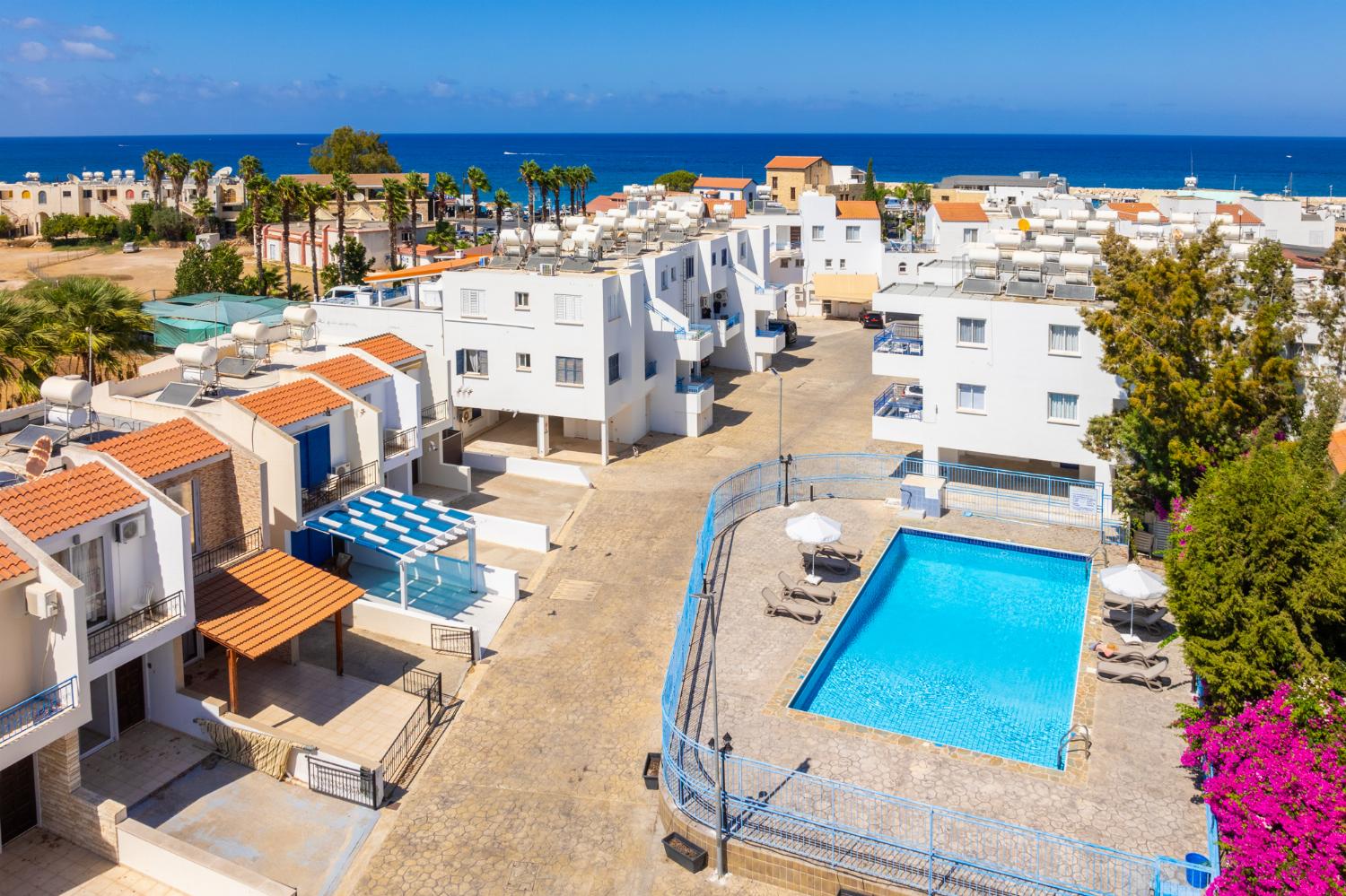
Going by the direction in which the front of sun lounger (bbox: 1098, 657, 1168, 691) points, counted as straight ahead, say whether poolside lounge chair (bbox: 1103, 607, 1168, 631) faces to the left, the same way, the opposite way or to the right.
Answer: the same way

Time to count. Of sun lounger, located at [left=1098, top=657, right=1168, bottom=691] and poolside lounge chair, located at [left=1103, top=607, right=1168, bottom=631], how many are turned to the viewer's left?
2

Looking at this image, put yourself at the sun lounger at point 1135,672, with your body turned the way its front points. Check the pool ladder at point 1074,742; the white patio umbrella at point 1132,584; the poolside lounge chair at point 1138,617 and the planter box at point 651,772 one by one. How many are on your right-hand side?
2

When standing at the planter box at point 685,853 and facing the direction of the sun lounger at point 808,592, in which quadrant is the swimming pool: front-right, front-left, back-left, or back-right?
front-right

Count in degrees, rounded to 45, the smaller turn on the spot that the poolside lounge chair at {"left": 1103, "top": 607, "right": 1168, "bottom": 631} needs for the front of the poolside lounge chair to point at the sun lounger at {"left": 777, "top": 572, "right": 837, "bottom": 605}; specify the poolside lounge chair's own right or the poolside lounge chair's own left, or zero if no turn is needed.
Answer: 0° — it already faces it

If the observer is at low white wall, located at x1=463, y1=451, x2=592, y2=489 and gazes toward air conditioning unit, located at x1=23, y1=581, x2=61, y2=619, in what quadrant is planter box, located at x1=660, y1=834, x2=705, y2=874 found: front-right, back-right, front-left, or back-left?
front-left

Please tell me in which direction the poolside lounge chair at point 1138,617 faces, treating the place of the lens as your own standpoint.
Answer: facing to the left of the viewer

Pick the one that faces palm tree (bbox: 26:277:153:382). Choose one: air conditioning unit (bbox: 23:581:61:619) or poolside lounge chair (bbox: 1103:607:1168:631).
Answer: the poolside lounge chair

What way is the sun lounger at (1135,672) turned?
to the viewer's left

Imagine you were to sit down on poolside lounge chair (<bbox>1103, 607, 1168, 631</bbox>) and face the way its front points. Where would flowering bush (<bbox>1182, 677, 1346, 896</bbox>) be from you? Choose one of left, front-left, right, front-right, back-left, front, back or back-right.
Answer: left

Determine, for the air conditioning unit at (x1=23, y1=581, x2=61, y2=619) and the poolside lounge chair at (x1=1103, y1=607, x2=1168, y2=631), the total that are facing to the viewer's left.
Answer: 1

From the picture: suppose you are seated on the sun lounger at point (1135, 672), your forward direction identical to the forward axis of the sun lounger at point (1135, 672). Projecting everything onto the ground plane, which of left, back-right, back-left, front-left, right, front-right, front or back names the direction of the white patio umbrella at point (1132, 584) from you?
right

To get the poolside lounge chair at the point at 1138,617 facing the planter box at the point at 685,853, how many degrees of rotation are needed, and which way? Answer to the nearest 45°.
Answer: approximately 45° to its left
